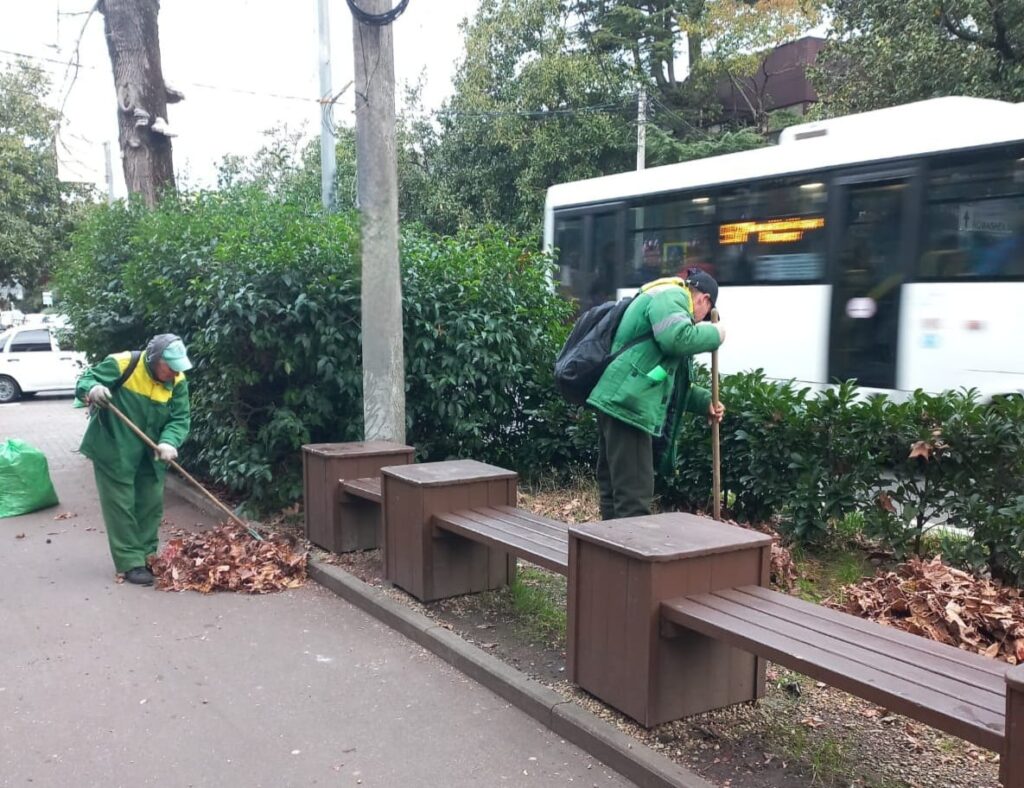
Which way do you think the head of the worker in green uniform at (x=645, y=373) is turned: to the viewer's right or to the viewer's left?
to the viewer's right

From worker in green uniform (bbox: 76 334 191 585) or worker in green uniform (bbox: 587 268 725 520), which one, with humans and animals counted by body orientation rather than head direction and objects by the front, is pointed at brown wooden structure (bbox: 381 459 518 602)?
worker in green uniform (bbox: 76 334 191 585)

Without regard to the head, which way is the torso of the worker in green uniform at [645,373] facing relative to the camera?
to the viewer's right

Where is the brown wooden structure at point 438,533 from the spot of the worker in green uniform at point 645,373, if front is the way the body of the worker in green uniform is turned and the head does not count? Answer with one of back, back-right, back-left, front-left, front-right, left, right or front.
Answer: back

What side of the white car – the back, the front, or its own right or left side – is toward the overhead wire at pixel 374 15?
right

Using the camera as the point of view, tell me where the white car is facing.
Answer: facing to the right of the viewer

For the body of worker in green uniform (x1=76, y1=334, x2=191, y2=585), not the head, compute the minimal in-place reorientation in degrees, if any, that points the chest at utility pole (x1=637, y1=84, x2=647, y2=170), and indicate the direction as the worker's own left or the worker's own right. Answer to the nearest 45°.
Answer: approximately 90° to the worker's own left
